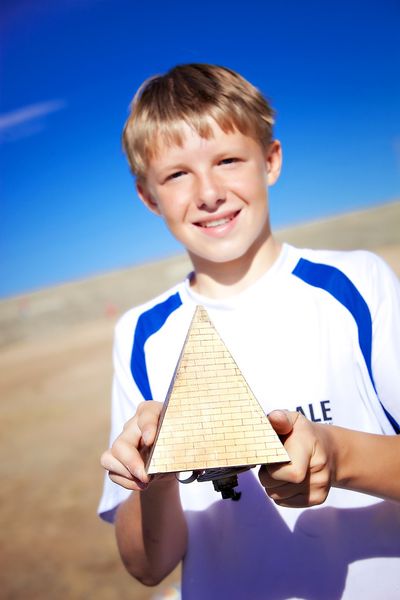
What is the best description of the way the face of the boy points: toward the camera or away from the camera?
toward the camera

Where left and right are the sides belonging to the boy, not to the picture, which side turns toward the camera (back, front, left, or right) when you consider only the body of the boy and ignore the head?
front
